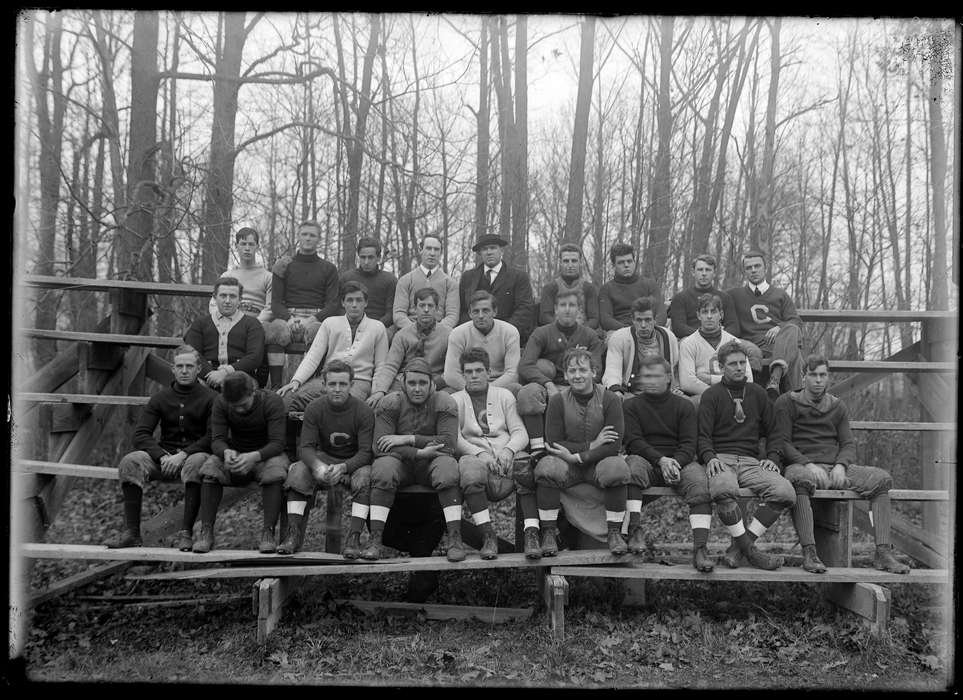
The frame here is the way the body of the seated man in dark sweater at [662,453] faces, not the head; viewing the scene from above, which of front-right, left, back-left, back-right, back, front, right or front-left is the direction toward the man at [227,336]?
right

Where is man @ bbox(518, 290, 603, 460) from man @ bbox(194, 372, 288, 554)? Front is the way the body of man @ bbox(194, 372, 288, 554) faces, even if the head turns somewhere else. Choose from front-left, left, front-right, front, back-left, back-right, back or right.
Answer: left

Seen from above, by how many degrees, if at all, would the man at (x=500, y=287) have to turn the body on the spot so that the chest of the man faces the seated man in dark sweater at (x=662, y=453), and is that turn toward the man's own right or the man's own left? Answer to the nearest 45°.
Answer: approximately 45° to the man's own left

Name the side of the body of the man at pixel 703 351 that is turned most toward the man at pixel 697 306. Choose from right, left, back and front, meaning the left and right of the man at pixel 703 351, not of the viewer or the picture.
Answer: back

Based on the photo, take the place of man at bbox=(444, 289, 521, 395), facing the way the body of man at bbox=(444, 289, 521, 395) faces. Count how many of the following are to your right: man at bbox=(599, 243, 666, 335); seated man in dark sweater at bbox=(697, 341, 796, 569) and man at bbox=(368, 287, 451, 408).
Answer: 1

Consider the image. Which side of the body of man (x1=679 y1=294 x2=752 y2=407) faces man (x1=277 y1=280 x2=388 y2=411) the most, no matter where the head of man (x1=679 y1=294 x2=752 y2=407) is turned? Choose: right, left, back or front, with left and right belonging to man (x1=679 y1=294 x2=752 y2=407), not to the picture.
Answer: right

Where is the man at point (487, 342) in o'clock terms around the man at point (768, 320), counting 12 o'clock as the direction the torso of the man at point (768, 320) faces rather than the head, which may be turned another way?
the man at point (487, 342) is roughly at 2 o'clock from the man at point (768, 320).

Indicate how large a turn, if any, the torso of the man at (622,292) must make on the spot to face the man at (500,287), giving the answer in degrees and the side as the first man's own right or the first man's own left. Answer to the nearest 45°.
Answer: approximately 90° to the first man's own right

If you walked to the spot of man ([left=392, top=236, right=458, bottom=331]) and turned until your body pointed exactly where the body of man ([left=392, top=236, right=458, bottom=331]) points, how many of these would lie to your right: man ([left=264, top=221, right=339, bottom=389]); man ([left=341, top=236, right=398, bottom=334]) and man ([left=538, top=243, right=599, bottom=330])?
2

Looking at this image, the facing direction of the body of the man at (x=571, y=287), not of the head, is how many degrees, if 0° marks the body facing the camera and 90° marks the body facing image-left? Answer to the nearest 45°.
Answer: approximately 0°

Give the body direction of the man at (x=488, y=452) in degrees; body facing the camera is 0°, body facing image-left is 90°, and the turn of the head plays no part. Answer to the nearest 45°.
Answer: approximately 0°
